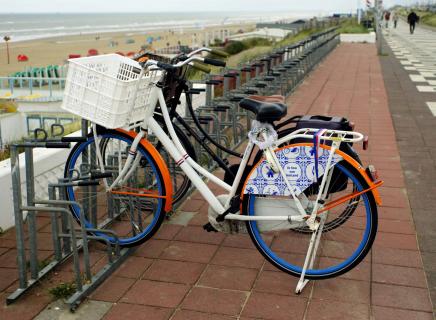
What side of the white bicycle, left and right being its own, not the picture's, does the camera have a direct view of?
left
